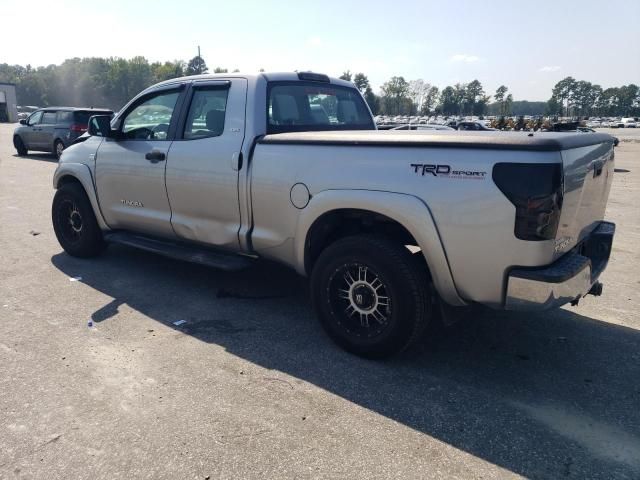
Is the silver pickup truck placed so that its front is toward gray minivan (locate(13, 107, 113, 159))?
yes

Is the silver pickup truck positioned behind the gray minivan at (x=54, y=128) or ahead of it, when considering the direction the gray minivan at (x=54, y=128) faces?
behind

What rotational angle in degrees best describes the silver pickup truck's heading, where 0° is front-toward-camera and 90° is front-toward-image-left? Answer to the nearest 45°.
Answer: approximately 135°

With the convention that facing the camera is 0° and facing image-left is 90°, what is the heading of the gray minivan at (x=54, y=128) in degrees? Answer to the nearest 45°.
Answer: approximately 135°
